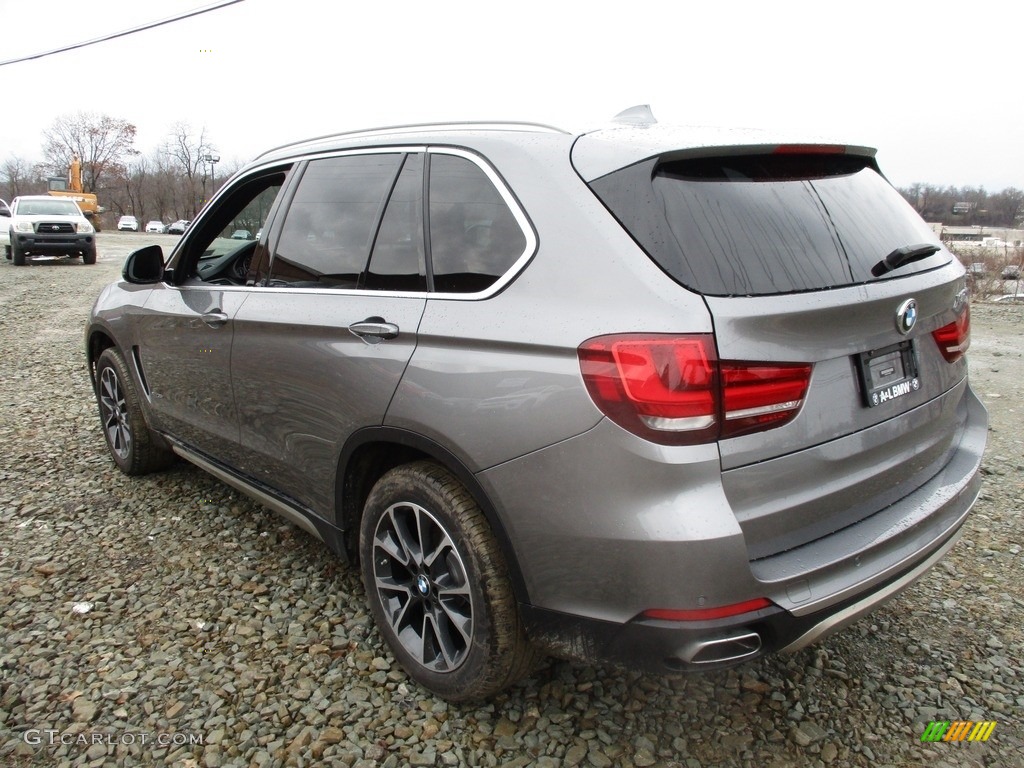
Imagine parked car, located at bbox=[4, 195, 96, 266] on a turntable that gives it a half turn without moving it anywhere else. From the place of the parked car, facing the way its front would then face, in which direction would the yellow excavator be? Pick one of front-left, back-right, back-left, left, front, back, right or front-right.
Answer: front

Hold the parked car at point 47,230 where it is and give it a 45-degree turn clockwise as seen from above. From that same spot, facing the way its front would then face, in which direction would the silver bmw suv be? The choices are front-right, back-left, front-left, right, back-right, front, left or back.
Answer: front-left

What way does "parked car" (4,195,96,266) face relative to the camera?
toward the camera

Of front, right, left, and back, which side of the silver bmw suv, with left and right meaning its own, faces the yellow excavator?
front

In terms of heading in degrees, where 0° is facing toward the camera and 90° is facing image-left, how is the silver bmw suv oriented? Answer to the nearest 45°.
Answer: approximately 135°
